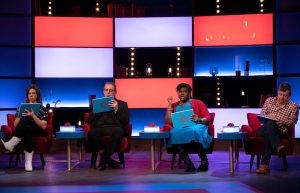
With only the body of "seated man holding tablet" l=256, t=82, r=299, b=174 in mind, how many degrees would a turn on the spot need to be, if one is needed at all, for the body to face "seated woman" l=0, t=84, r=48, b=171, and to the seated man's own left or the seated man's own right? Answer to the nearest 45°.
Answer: approximately 45° to the seated man's own right

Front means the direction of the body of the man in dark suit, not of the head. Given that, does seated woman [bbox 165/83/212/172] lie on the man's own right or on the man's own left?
on the man's own left

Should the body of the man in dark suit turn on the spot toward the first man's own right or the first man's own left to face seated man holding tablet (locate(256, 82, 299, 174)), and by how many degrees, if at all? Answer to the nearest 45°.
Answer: approximately 90° to the first man's own left

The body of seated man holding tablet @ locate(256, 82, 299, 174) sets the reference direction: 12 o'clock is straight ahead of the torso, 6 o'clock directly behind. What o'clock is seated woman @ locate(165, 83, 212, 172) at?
The seated woman is roughly at 1 o'clock from the seated man holding tablet.

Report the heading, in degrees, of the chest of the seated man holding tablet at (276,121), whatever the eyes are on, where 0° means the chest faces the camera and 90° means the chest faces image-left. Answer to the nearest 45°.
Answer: approximately 45°

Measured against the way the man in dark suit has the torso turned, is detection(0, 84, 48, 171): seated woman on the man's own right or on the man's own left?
on the man's own right

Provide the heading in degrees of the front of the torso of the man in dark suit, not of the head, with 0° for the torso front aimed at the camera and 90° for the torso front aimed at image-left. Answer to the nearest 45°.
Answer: approximately 0°
